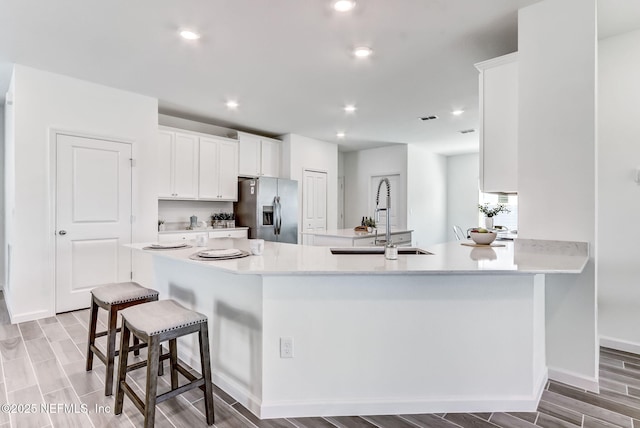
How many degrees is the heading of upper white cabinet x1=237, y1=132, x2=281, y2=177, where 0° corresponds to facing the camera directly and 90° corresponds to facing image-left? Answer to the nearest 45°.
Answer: approximately 315°

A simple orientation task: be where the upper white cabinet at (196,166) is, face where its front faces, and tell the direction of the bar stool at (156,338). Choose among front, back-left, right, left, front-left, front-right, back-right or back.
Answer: front-right

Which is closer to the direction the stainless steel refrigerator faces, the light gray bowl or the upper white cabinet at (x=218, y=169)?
the light gray bowl

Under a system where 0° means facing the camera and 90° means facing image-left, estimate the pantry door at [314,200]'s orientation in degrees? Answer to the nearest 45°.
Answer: approximately 315°

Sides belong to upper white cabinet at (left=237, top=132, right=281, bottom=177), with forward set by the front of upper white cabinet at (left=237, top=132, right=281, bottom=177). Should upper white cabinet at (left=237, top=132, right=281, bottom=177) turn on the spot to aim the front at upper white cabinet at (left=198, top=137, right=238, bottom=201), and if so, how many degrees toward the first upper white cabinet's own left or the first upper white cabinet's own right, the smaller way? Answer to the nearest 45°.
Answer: approximately 90° to the first upper white cabinet's own right

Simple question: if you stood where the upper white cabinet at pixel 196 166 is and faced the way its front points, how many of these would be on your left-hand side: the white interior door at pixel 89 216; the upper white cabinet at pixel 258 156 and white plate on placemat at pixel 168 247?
1
